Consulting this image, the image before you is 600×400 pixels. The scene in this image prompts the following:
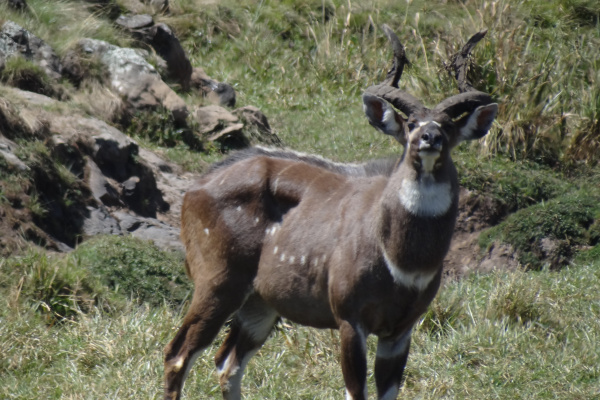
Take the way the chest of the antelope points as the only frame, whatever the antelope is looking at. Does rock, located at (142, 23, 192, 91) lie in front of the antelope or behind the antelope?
behind

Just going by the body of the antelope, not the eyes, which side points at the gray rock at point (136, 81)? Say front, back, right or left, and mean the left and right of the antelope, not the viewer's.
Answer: back

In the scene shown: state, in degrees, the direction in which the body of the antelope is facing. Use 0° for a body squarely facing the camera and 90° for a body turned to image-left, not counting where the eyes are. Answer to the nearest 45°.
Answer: approximately 315°

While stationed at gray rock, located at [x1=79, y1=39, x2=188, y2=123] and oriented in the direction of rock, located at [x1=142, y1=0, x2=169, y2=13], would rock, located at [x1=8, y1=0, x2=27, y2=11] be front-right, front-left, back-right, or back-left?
front-left

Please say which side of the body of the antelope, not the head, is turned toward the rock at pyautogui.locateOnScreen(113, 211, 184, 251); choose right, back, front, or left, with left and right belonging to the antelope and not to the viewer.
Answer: back

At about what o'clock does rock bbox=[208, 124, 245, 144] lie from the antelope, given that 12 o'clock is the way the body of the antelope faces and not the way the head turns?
The rock is roughly at 7 o'clock from the antelope.

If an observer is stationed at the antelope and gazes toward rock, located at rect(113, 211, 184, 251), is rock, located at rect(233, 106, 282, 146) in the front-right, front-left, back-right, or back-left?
front-right

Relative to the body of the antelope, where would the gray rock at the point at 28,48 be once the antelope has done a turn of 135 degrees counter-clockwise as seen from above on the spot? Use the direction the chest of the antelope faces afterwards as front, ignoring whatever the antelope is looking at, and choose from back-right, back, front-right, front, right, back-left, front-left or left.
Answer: front-left

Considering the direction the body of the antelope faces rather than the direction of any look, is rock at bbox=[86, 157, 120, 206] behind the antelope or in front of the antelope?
behind

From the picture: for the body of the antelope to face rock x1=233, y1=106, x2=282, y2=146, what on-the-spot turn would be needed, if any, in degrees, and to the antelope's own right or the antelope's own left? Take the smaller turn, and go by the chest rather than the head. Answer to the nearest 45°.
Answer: approximately 135° to the antelope's own left

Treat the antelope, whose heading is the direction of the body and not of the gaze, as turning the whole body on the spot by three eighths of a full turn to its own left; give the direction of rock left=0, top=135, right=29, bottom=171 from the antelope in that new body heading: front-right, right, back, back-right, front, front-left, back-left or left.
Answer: front-left

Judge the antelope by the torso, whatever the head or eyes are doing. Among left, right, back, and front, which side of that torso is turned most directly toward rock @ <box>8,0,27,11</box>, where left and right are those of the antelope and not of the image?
back

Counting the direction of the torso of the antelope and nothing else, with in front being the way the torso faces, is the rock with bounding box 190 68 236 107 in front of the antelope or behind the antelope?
behind

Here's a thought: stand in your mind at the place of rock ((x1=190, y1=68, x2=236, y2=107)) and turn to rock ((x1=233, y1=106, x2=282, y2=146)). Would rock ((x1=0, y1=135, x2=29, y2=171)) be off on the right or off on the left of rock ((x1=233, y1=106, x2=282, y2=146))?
right

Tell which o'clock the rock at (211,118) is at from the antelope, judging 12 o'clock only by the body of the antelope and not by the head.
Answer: The rock is roughly at 7 o'clock from the antelope.
